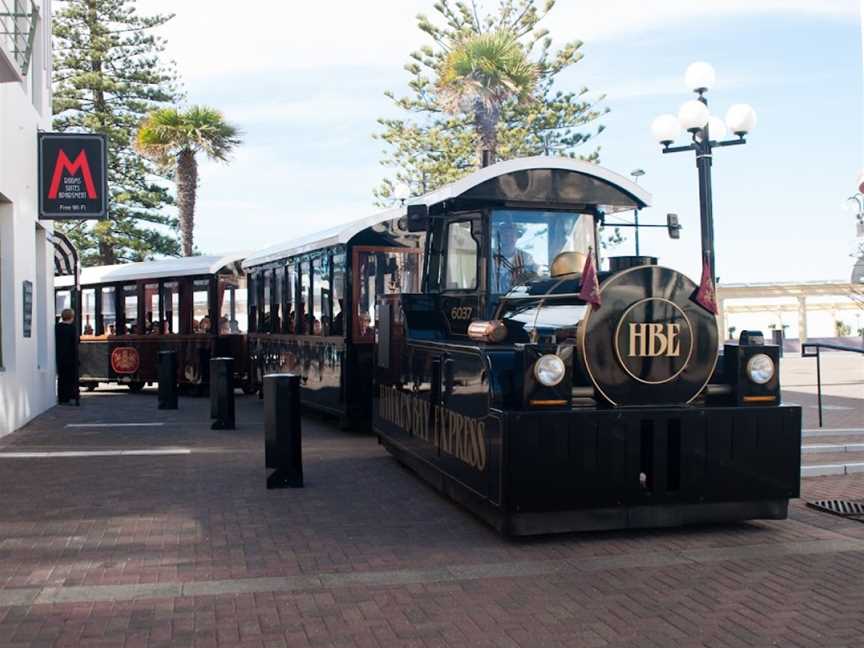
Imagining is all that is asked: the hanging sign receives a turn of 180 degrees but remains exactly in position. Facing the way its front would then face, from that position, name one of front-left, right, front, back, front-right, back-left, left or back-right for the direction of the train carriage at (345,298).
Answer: back-right

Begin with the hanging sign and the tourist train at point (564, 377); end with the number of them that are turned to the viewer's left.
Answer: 0

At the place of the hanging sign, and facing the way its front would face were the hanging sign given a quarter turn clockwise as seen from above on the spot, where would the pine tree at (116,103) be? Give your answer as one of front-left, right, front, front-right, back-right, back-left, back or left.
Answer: right

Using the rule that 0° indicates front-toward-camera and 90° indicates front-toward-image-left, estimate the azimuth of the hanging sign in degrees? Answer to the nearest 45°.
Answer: approximately 0°

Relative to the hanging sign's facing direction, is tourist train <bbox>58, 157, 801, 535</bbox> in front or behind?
in front

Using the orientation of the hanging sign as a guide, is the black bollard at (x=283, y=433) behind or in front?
in front

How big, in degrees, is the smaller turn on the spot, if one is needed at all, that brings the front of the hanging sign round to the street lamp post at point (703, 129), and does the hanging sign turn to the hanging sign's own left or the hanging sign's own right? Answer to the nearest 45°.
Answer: approximately 45° to the hanging sign's own left
